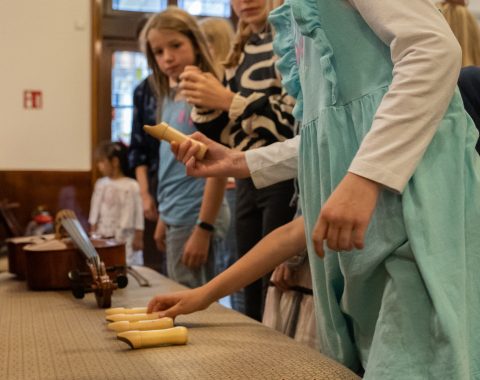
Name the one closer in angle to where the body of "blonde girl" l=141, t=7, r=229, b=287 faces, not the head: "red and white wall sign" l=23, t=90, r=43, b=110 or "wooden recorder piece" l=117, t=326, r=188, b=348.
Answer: the wooden recorder piece

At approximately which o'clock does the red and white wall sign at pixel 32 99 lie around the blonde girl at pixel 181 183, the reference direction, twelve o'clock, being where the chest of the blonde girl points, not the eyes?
The red and white wall sign is roughly at 4 o'clock from the blonde girl.

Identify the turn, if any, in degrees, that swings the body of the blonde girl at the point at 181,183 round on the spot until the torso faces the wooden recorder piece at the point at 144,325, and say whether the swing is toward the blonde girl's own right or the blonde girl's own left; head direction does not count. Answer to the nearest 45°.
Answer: approximately 45° to the blonde girl's own left

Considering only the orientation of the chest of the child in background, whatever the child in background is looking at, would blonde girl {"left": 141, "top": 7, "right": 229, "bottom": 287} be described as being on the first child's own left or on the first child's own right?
on the first child's own left

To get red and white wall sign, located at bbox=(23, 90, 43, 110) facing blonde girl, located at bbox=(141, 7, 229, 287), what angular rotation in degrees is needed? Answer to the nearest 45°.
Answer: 0° — it already faces them

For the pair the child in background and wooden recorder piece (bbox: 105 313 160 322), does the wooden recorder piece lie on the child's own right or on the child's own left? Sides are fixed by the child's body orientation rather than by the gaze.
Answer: on the child's own left

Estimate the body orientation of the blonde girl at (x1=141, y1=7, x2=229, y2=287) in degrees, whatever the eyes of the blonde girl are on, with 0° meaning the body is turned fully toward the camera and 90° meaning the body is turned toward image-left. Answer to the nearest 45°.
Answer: approximately 45°

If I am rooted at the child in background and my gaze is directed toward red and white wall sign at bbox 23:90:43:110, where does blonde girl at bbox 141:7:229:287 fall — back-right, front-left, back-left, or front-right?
back-left
